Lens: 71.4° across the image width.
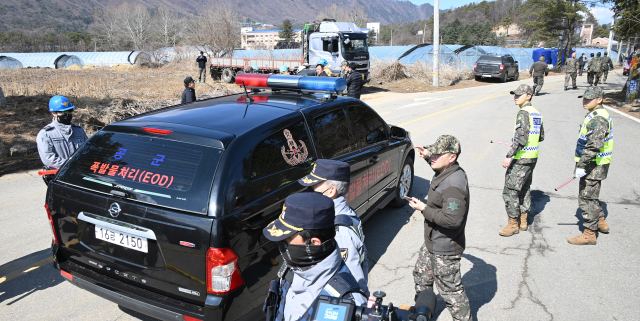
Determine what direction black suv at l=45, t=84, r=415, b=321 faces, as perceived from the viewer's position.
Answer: facing away from the viewer and to the right of the viewer

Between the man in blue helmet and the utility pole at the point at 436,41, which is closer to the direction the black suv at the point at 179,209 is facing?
the utility pole

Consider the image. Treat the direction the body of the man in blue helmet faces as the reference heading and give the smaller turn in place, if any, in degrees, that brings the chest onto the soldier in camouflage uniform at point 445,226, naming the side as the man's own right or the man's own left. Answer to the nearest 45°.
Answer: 0° — they already face them

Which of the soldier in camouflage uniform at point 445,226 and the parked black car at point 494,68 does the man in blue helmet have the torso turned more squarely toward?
the soldier in camouflage uniform

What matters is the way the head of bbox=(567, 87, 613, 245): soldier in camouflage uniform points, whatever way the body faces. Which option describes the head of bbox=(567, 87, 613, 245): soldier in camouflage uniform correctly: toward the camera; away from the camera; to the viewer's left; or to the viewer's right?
to the viewer's left

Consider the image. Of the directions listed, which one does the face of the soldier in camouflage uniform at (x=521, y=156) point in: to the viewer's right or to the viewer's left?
to the viewer's left

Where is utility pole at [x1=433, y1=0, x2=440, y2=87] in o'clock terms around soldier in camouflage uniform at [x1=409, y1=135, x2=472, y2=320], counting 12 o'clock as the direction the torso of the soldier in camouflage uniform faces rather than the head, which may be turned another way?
The utility pole is roughly at 3 o'clock from the soldier in camouflage uniform.

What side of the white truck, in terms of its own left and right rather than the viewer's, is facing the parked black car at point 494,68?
left

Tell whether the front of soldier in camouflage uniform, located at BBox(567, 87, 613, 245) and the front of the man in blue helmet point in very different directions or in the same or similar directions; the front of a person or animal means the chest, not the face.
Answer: very different directions

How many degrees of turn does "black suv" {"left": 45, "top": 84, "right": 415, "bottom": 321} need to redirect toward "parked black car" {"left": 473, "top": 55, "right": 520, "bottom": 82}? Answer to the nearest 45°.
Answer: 0° — it already faces it

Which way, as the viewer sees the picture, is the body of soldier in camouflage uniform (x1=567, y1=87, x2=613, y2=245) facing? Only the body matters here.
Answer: to the viewer's left

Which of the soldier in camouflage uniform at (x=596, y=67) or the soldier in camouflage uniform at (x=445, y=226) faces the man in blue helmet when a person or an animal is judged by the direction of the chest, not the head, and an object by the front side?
the soldier in camouflage uniform at (x=445, y=226)
